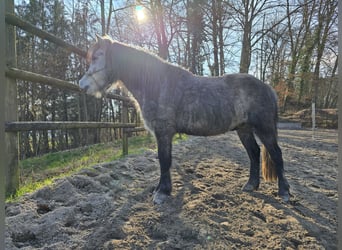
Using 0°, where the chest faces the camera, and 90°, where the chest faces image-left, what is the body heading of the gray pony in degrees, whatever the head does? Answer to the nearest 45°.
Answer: approximately 90°
